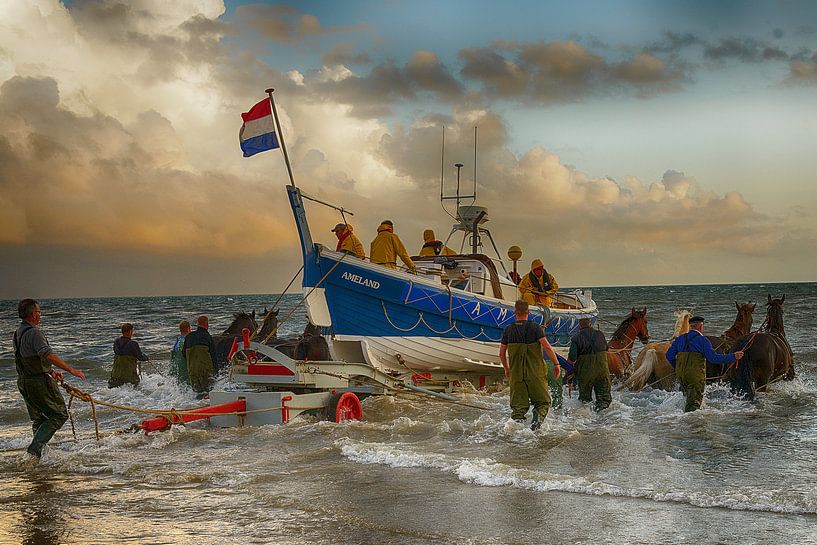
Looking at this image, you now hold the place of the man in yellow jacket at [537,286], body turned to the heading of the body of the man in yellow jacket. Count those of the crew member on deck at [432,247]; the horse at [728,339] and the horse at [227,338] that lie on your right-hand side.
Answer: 2

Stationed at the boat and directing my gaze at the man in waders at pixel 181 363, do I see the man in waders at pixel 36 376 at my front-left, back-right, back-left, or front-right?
front-left

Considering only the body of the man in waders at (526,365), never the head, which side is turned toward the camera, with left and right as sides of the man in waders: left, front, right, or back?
back

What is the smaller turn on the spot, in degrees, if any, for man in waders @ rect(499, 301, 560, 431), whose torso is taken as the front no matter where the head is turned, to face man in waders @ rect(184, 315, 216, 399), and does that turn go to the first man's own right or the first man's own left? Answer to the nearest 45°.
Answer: approximately 45° to the first man's own left

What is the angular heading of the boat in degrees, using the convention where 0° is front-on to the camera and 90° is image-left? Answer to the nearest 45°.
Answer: approximately 225°

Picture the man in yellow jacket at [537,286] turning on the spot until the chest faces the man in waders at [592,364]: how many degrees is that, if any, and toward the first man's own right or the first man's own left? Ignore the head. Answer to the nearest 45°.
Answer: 0° — they already face them

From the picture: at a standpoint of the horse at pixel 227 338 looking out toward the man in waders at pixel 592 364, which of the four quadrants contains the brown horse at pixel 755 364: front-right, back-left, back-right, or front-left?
front-left

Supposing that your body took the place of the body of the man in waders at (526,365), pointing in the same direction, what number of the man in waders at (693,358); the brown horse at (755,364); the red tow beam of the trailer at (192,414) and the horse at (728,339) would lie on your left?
1

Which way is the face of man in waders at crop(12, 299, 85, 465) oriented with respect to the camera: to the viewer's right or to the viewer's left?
to the viewer's right
